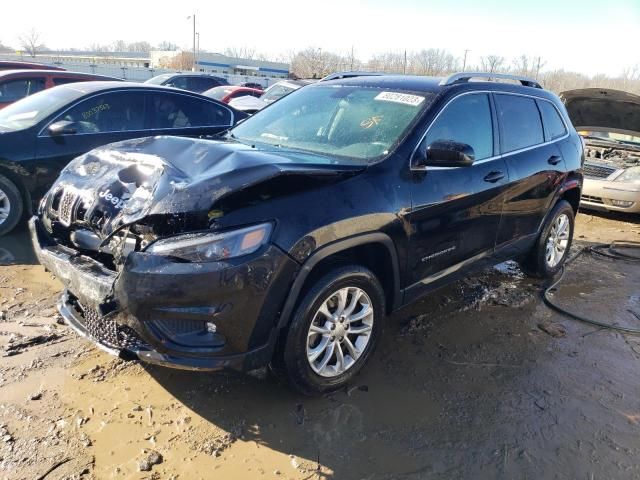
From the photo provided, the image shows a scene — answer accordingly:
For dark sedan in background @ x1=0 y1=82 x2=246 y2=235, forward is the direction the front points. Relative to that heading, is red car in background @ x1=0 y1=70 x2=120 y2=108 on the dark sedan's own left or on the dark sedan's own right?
on the dark sedan's own right

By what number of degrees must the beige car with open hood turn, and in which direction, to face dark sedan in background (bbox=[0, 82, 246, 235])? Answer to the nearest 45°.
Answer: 0° — it already faces it

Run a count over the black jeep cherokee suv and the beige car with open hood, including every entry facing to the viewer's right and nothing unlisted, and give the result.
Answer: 0

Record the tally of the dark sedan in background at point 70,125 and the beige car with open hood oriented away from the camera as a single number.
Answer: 0

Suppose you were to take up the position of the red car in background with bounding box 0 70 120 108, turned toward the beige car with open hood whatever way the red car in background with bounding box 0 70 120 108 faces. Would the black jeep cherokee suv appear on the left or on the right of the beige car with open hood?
right

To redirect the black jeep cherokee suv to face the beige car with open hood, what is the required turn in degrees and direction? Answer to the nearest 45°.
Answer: approximately 180°

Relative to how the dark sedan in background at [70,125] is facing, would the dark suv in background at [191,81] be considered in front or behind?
behind

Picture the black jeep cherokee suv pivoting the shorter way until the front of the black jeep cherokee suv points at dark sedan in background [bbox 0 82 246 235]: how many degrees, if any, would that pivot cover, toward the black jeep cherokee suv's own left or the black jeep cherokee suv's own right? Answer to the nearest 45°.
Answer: approximately 90° to the black jeep cherokee suv's own right

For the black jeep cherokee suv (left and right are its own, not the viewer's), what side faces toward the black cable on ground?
back

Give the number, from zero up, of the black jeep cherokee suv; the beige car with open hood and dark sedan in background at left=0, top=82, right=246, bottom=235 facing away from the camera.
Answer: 0

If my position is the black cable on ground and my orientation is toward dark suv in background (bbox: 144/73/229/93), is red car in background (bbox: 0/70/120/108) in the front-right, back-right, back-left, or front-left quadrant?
front-left

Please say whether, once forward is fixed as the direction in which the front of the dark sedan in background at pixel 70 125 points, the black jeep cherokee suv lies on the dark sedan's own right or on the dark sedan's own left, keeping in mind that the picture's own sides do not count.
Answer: on the dark sedan's own left

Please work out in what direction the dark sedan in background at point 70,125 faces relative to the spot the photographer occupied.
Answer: facing the viewer and to the left of the viewer

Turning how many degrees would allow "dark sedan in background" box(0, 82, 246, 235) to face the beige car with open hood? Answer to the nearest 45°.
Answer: approximately 135° to its left
